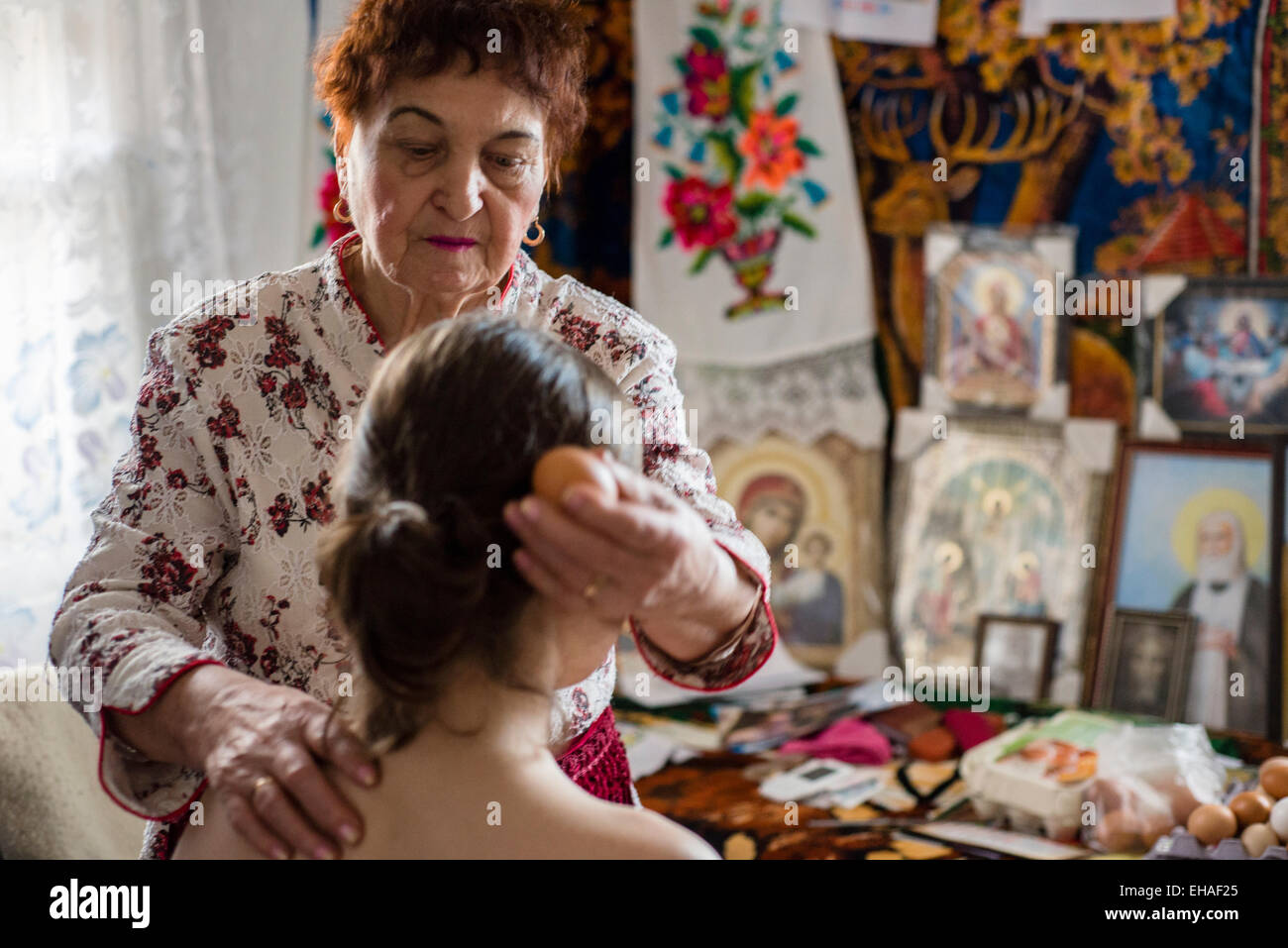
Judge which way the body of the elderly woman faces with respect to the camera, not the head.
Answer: toward the camera

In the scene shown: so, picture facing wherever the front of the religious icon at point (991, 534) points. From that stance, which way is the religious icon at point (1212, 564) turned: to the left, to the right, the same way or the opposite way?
the same way

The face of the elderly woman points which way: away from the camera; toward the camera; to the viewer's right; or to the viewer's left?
toward the camera

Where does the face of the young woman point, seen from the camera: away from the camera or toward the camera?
away from the camera

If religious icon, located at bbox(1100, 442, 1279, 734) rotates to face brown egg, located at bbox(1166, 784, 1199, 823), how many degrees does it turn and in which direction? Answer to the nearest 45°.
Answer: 0° — it already faces it

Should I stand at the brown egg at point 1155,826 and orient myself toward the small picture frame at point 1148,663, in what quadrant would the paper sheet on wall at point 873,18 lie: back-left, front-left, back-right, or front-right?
front-left

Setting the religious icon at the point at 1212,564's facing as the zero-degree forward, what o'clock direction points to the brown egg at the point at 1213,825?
The brown egg is roughly at 12 o'clock from the religious icon.

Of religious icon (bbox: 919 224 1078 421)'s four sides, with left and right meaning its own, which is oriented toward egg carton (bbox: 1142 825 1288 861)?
front

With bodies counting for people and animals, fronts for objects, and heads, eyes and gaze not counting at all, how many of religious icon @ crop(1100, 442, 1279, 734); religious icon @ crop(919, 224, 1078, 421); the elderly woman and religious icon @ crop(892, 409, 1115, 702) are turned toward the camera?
4

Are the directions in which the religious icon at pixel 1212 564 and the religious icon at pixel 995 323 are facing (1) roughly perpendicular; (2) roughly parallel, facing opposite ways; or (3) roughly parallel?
roughly parallel

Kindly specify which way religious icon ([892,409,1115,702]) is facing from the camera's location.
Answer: facing the viewer
